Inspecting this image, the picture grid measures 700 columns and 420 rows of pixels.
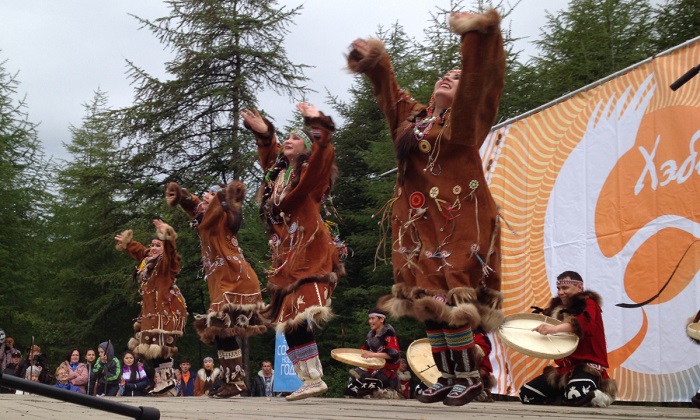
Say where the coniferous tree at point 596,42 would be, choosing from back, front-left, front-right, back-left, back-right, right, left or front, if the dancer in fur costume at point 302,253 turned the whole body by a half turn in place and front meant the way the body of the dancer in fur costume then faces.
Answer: front

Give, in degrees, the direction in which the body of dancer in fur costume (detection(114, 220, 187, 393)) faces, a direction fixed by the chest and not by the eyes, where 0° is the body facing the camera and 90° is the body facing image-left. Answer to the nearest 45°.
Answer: approximately 45°

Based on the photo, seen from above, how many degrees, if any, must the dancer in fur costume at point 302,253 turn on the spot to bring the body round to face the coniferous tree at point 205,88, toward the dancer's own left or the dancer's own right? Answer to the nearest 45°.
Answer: approximately 135° to the dancer's own right

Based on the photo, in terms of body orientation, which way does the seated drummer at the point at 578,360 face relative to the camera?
to the viewer's left

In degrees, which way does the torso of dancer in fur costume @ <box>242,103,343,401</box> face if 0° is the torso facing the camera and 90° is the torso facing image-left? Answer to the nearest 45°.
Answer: approximately 45°

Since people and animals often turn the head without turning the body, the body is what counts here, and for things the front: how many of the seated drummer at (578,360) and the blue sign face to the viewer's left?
1

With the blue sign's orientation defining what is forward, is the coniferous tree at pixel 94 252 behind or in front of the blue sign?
behind

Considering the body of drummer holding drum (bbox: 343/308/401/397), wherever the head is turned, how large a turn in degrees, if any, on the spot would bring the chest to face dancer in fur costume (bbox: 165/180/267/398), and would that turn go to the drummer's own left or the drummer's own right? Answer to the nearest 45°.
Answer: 0° — they already face them

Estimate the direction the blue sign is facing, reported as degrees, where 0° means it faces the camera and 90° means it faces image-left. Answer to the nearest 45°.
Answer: approximately 0°
